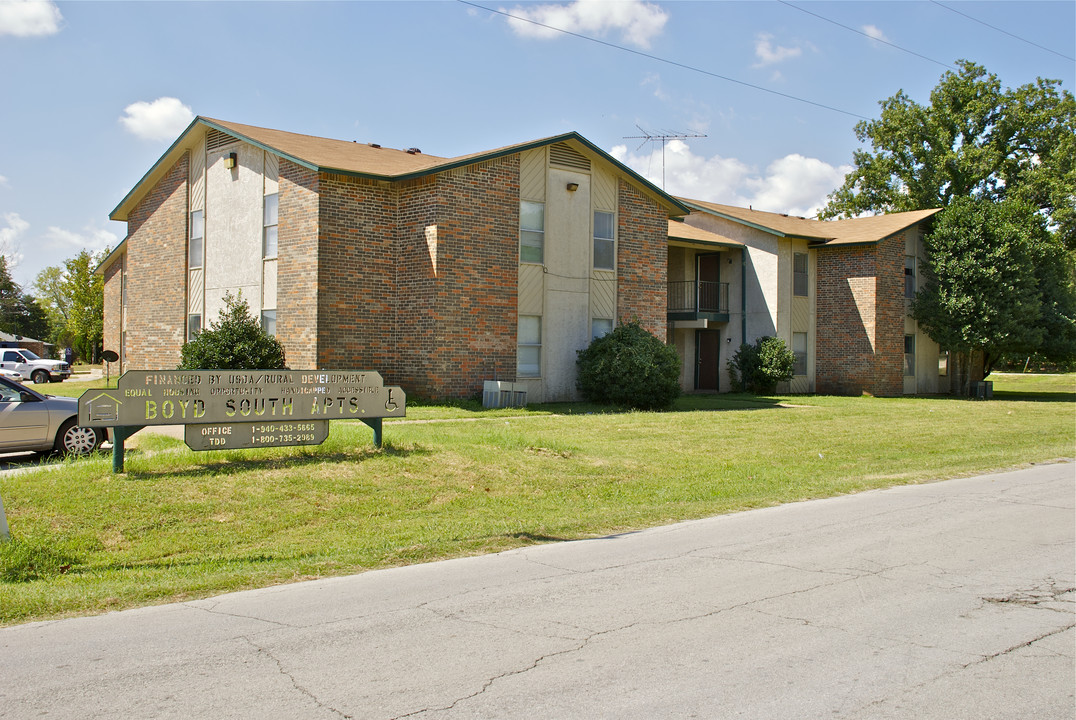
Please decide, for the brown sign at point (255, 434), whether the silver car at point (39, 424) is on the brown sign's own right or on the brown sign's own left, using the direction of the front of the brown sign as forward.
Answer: on the brown sign's own right

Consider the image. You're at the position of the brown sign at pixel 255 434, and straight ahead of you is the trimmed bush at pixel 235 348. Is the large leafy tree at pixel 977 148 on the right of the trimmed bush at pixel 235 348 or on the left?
right

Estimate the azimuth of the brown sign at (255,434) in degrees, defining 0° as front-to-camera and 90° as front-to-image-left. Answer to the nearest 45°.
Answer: approximately 0°

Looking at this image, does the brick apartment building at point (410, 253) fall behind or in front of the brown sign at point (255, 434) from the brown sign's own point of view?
behind

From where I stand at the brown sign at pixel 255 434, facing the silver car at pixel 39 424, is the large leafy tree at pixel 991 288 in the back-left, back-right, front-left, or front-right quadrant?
back-right

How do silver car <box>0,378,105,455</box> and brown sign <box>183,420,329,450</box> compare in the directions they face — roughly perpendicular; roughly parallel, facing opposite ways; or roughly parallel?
roughly perpendicular

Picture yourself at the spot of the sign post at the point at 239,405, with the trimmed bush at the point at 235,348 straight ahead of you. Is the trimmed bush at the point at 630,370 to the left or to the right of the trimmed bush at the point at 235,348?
right

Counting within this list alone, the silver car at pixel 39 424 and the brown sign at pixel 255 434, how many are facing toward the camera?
1

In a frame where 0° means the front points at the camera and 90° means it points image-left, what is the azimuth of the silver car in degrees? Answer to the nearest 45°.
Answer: approximately 270°

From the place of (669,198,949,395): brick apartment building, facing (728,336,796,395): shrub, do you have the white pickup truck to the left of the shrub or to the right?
right

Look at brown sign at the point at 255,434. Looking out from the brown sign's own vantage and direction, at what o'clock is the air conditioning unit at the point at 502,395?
The air conditioning unit is roughly at 7 o'clock from the brown sign.
